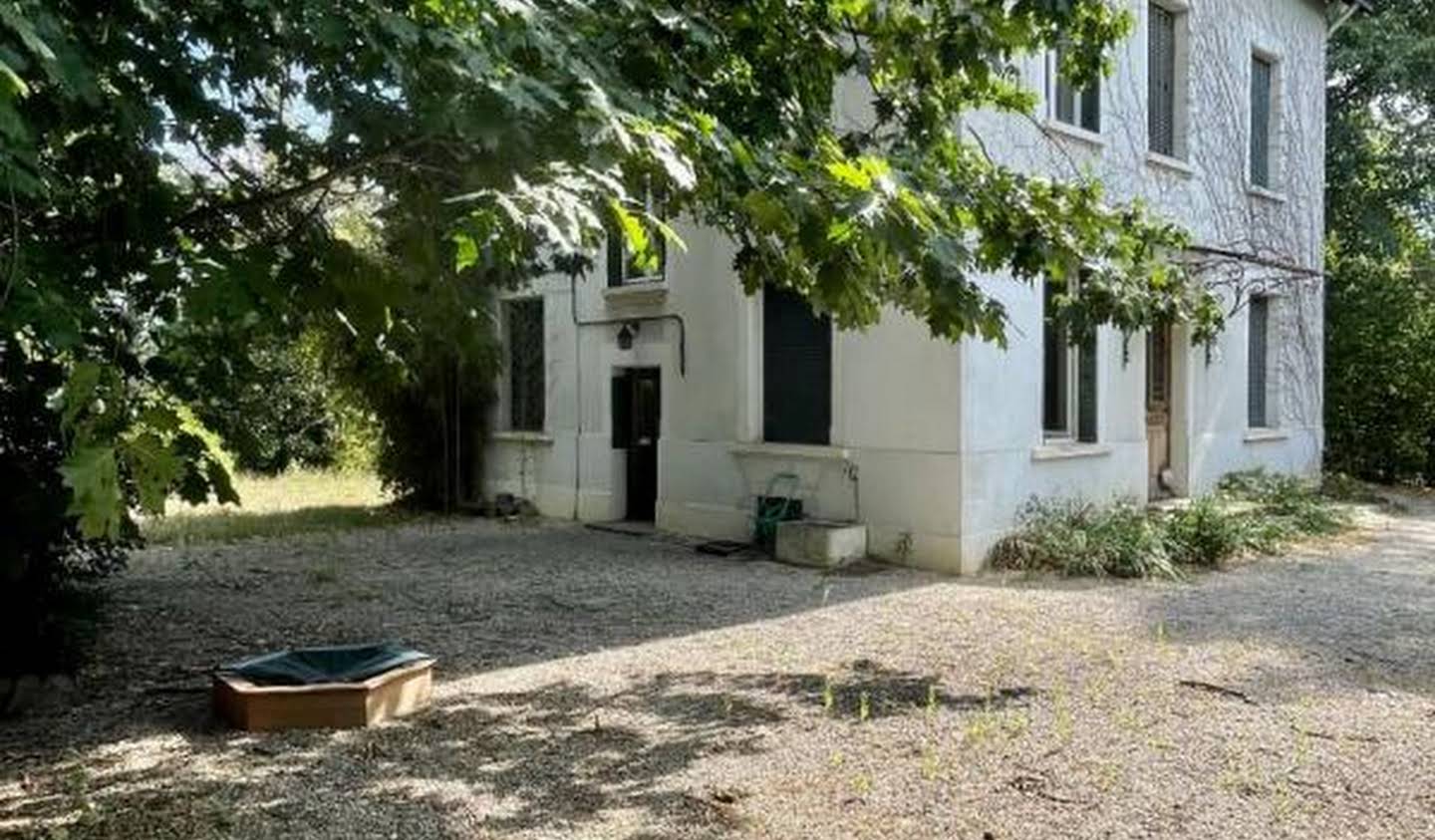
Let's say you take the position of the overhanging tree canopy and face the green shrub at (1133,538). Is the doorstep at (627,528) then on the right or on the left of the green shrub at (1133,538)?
left
